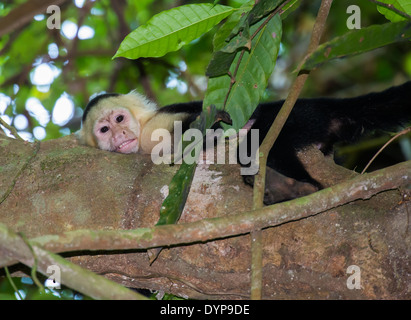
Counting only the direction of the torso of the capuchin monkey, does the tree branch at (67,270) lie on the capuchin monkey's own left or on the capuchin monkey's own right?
on the capuchin monkey's own left

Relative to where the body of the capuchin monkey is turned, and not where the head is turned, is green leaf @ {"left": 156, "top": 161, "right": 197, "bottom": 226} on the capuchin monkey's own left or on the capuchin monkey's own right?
on the capuchin monkey's own left

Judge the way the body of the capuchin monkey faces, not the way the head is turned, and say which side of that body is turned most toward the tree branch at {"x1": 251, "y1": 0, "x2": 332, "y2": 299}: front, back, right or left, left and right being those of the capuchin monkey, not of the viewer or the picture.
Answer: left

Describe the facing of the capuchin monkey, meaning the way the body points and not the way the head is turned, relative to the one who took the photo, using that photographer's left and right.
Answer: facing to the left of the viewer

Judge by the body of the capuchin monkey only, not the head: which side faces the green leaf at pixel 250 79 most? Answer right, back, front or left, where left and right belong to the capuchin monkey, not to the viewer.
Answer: left
